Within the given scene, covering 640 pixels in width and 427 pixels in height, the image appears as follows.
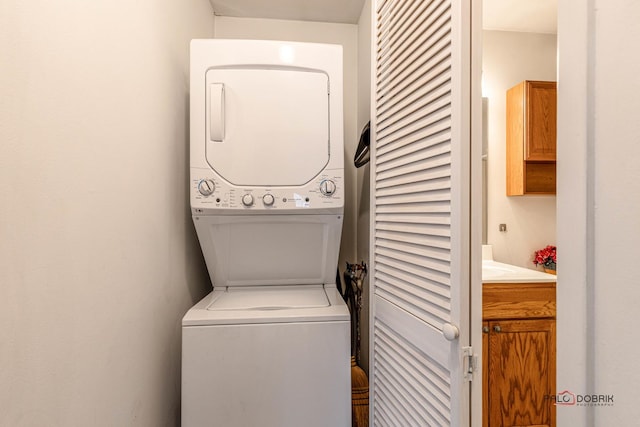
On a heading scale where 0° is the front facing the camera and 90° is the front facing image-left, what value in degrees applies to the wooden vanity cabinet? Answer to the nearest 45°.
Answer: approximately 0°

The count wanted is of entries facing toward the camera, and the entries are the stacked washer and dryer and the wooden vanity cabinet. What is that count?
2

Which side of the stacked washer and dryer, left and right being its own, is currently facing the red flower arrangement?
left

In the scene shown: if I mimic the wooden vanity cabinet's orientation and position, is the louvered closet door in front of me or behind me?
in front

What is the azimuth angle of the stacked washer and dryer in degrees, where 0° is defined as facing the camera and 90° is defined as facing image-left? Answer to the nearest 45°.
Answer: approximately 0°

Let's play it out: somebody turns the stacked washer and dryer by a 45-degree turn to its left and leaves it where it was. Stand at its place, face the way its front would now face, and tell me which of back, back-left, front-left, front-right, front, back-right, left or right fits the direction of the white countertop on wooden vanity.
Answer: front-left
